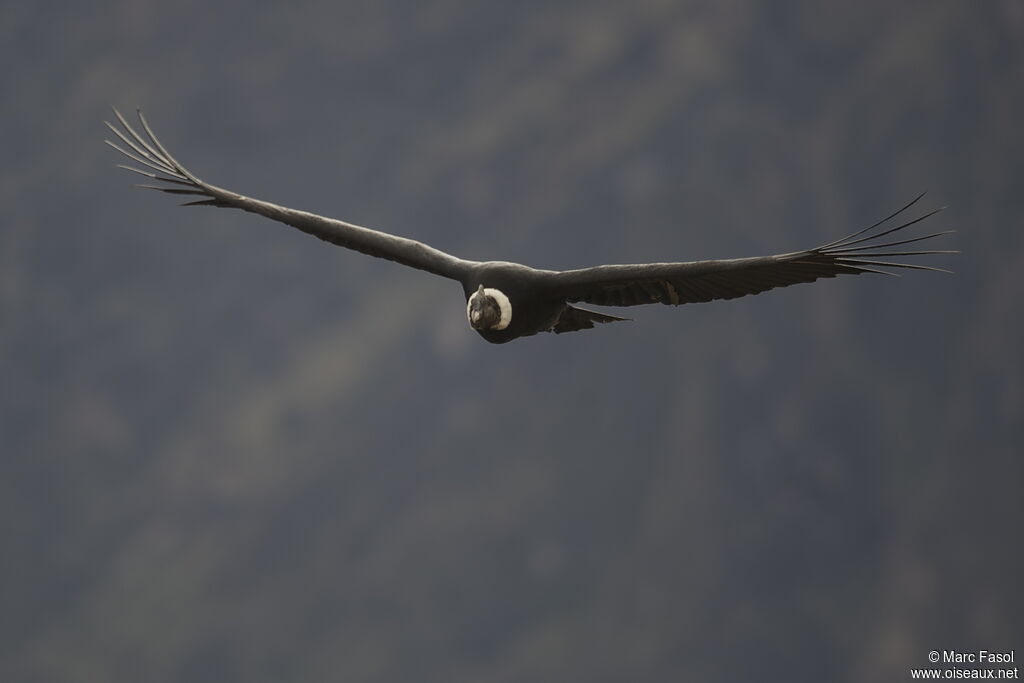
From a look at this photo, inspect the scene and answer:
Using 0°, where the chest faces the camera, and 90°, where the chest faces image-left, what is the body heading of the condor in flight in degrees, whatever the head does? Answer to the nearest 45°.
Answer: approximately 45°
